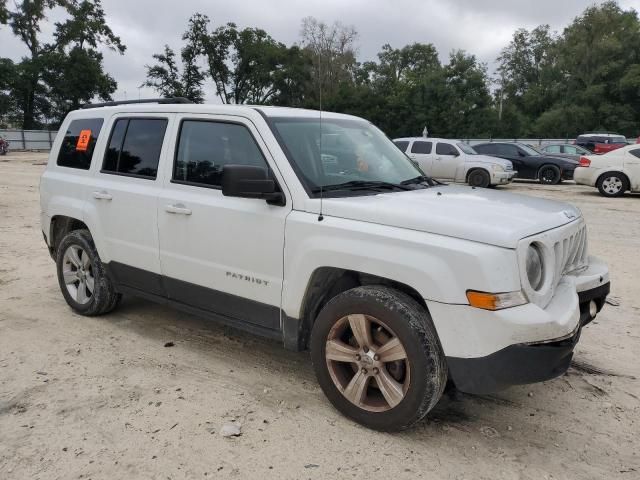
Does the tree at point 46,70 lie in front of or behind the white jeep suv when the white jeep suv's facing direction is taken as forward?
behind

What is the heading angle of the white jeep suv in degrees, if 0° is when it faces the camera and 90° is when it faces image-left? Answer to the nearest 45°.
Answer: approximately 315°

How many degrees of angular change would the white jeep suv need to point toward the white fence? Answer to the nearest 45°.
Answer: approximately 180°
